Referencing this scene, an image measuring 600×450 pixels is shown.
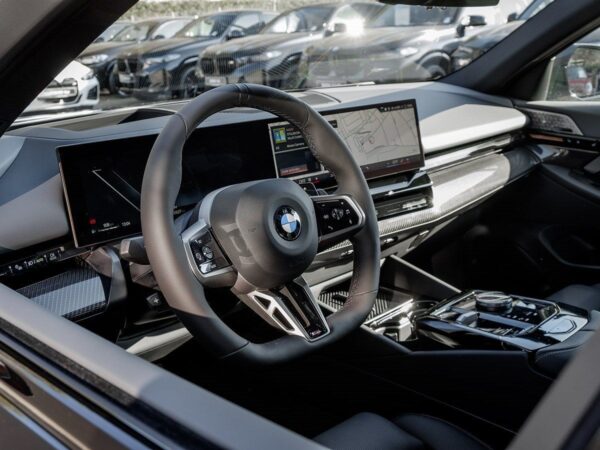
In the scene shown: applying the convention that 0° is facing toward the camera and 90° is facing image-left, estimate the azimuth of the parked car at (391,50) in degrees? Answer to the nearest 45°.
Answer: approximately 45°

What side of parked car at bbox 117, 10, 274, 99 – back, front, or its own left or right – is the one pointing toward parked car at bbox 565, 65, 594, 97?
left

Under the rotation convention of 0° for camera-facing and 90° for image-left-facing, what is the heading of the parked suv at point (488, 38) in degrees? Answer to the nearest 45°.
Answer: approximately 45°

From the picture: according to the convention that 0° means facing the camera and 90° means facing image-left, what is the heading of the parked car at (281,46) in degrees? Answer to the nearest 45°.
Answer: approximately 45°

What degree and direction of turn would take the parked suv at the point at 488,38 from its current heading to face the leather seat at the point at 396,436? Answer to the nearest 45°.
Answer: approximately 45° to its left
